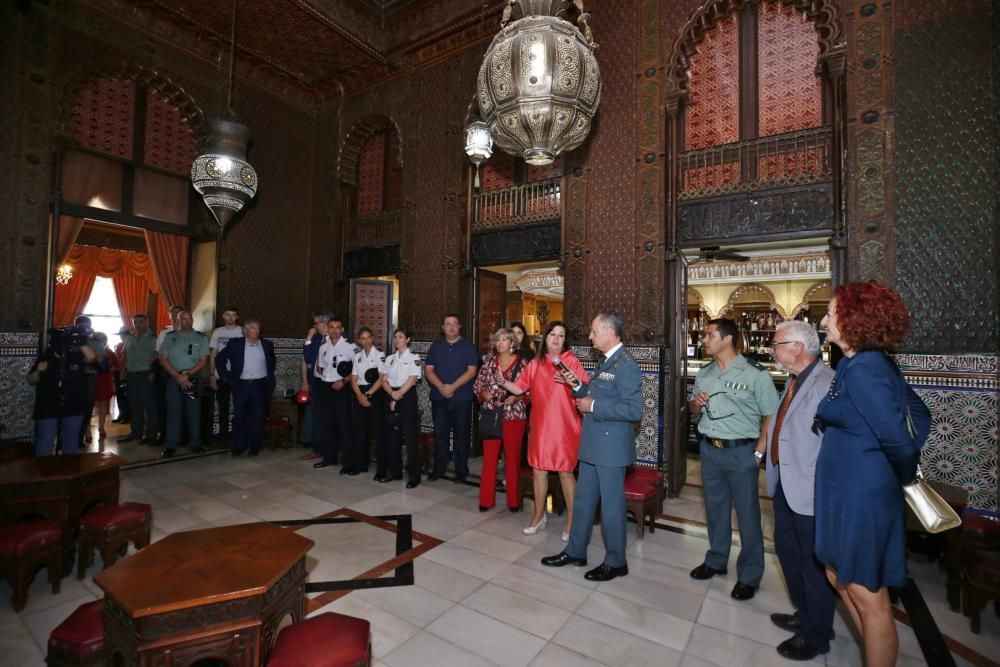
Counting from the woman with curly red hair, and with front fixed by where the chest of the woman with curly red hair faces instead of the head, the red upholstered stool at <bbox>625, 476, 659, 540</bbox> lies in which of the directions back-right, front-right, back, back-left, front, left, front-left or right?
front-right

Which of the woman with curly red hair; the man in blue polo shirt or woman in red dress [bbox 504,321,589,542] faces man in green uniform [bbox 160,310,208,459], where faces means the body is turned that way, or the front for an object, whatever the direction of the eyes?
the woman with curly red hair

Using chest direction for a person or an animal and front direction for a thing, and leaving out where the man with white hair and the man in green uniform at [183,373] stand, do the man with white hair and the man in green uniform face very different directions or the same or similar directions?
very different directions

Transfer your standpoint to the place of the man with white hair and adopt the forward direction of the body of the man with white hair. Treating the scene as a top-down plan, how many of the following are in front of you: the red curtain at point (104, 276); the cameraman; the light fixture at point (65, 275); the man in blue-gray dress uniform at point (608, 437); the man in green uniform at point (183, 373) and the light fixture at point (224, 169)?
6

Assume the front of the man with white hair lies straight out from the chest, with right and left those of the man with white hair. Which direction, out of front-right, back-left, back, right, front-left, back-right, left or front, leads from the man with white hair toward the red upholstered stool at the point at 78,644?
front-left

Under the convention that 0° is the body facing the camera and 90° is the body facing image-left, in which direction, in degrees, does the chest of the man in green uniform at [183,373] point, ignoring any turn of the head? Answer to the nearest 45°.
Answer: approximately 0°

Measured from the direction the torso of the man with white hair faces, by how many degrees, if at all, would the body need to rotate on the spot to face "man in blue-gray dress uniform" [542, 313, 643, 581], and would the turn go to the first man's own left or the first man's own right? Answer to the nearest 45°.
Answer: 0° — they already face them

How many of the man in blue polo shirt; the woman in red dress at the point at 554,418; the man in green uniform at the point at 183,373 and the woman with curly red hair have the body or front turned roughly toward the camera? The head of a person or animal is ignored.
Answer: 3

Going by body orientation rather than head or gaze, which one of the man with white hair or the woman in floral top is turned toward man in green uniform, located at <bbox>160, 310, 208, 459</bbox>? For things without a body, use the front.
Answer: the man with white hair

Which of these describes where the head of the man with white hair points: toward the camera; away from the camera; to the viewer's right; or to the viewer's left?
to the viewer's left

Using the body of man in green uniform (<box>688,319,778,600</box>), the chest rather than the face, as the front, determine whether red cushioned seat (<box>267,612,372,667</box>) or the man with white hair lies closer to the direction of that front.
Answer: the red cushioned seat

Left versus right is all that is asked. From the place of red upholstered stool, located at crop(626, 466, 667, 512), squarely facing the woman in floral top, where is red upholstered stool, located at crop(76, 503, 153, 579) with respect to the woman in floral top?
left

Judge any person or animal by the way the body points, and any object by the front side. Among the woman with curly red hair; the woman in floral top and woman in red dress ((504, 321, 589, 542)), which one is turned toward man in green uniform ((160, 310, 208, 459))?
the woman with curly red hair

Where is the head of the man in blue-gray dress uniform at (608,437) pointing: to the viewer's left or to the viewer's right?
to the viewer's left

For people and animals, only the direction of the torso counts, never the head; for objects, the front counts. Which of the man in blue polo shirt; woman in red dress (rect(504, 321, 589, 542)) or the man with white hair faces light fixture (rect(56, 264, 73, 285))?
the man with white hair
